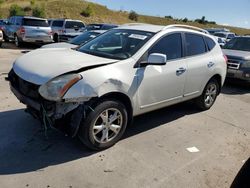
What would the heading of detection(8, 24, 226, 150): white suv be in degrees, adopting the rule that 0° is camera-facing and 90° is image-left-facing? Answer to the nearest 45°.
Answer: approximately 45°

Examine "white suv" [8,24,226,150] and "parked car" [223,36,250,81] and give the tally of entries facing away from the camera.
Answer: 0

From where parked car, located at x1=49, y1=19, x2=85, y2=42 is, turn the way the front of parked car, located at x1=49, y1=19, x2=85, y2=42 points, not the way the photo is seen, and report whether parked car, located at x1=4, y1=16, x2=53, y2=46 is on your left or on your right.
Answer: on your left

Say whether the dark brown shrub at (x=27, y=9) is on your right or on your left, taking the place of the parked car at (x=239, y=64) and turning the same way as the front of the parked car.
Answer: on your right

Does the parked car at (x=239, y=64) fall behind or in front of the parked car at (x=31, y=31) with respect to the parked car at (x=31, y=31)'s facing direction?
behind

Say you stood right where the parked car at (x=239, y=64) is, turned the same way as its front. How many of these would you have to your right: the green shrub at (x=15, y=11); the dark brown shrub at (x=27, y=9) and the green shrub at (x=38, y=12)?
3

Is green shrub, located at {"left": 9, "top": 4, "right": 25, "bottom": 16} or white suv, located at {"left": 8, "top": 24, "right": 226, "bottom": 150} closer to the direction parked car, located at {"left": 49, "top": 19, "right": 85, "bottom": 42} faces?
the green shrub

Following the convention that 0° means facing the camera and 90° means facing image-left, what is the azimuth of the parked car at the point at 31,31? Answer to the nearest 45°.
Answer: approximately 135°

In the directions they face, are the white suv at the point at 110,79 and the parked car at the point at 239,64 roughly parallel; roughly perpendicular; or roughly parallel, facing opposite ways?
roughly parallel

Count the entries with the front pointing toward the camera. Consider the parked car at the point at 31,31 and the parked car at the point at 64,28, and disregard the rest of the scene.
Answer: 0

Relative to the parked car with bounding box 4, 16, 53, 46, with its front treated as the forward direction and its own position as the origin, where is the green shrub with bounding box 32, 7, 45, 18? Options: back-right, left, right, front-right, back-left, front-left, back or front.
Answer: front-right

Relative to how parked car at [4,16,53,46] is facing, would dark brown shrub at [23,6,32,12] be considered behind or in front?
in front

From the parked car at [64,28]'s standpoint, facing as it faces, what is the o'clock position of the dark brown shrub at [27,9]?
The dark brown shrub is roughly at 1 o'clock from the parked car.
